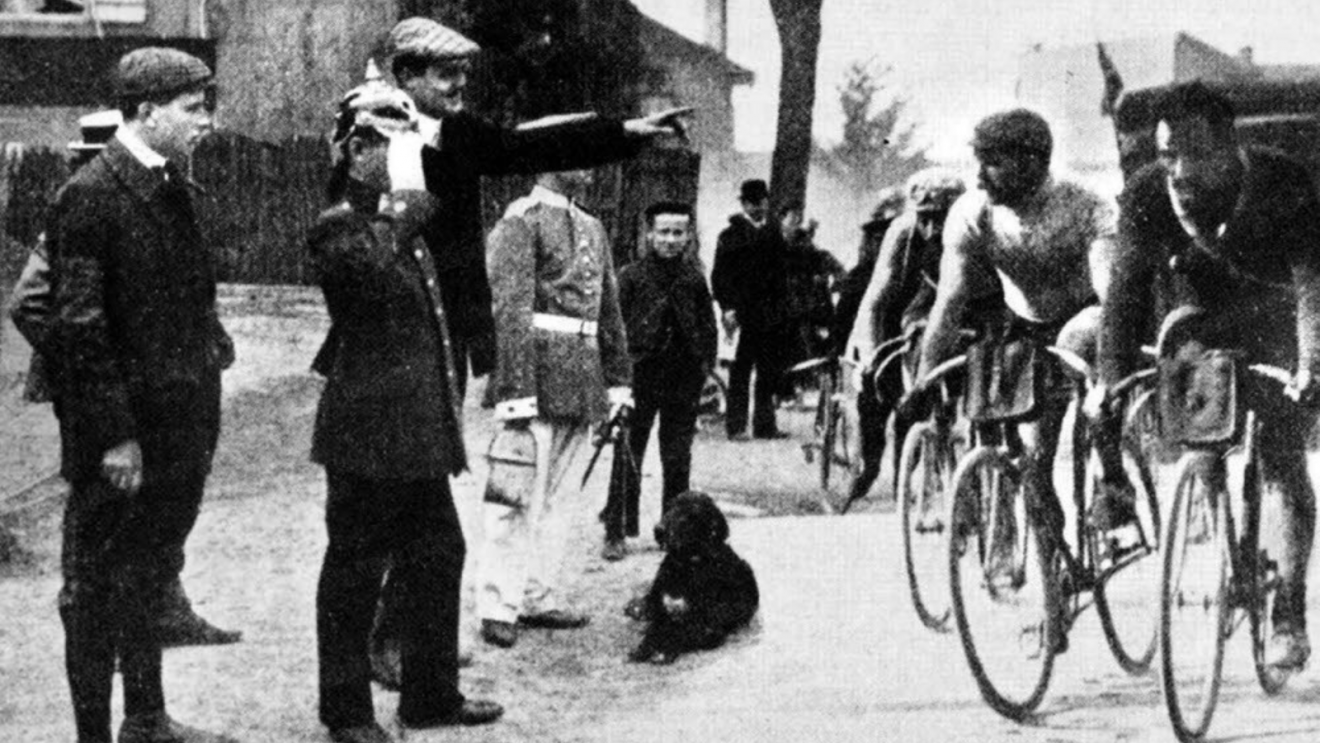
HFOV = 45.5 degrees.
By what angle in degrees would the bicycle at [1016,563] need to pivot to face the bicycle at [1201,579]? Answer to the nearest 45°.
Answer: approximately 90° to its left

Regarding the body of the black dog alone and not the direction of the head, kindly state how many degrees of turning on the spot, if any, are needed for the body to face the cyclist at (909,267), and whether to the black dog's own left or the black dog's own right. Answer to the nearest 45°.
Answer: approximately 180°

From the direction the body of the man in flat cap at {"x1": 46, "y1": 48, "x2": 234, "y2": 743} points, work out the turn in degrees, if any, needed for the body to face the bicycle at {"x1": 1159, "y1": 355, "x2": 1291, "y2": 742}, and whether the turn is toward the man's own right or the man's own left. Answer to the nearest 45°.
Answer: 0° — they already face it

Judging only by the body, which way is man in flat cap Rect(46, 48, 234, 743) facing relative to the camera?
to the viewer's right

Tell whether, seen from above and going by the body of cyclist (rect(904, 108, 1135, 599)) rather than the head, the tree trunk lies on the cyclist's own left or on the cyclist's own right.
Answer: on the cyclist's own right

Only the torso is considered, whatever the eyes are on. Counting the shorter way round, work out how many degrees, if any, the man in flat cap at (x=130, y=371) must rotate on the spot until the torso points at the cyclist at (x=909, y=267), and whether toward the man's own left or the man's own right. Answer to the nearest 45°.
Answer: approximately 45° to the man's own left

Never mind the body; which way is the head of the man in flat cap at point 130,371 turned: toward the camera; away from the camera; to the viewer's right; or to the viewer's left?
to the viewer's right

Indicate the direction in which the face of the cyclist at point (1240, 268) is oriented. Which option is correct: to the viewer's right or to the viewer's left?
to the viewer's left

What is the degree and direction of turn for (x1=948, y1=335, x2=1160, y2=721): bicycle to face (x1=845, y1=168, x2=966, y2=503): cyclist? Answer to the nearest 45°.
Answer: approximately 135° to its right

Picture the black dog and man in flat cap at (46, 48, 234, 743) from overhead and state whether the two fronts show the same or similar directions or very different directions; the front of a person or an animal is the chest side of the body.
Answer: very different directions
